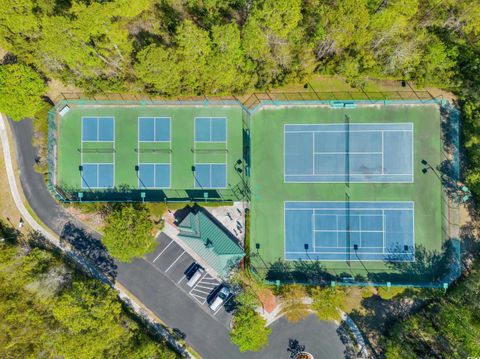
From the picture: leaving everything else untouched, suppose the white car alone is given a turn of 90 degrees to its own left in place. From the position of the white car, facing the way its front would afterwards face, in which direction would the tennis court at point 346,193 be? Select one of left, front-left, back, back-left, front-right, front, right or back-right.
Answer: back-right

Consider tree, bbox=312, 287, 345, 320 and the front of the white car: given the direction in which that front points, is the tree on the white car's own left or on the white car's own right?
on the white car's own right

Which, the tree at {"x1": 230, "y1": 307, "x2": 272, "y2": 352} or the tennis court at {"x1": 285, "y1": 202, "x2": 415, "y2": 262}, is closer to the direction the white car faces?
the tennis court

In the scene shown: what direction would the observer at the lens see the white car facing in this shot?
facing away from the viewer and to the right of the viewer

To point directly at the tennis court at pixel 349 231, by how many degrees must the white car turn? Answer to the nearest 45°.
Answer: approximately 45° to its right

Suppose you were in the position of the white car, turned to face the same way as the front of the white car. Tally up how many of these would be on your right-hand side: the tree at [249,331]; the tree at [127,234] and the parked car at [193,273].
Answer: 1

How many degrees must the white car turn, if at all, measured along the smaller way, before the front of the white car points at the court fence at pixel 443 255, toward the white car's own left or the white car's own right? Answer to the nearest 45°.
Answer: approximately 45° to the white car's own right

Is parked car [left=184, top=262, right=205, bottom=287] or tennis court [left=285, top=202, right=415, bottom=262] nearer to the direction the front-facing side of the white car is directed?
the tennis court
